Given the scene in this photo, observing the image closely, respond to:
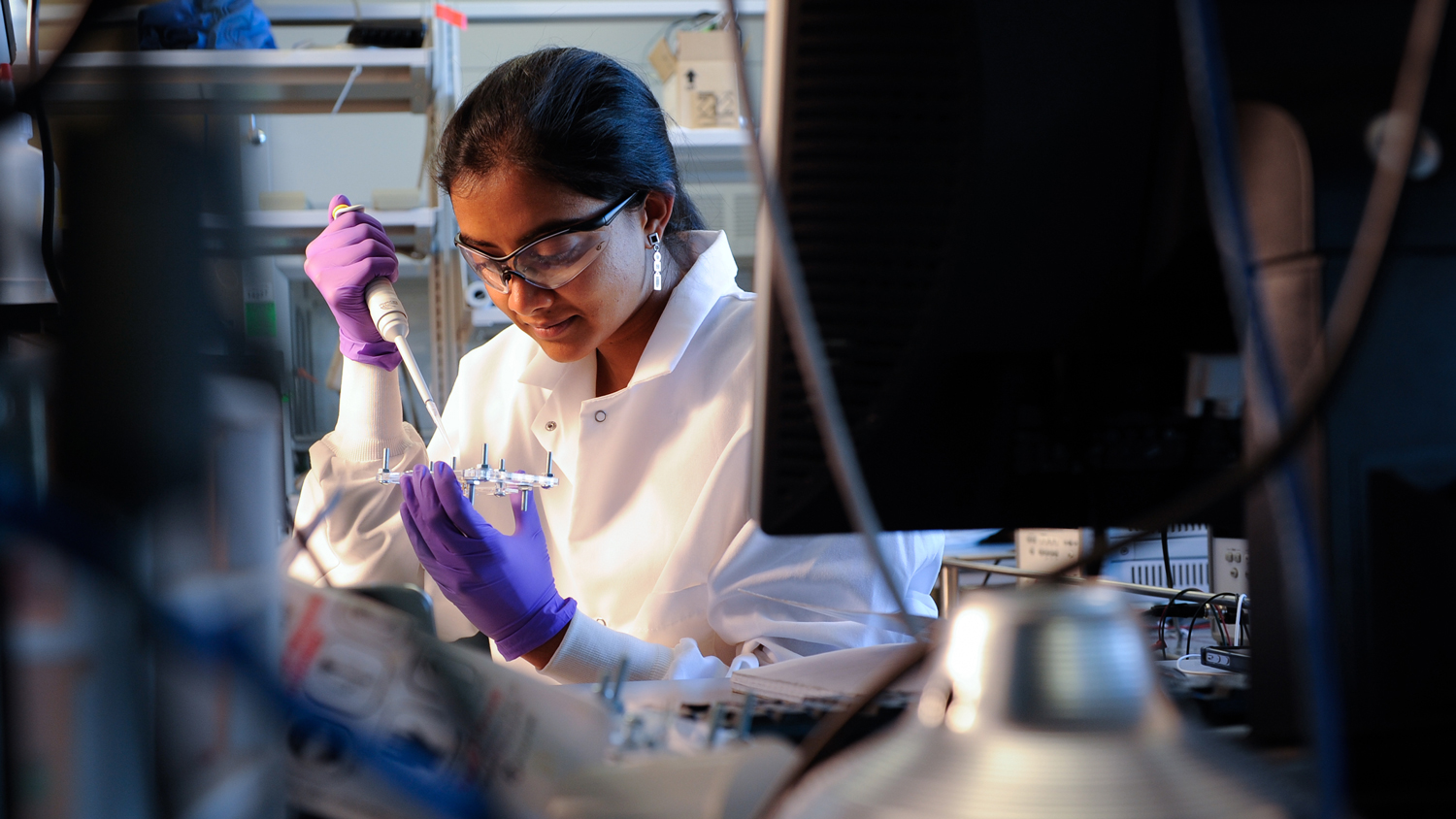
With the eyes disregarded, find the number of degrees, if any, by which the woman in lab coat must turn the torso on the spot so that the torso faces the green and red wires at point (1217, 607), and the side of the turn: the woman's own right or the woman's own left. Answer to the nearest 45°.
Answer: approximately 135° to the woman's own left

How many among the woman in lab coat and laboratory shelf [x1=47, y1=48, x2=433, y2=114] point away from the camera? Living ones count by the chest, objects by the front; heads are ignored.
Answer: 0

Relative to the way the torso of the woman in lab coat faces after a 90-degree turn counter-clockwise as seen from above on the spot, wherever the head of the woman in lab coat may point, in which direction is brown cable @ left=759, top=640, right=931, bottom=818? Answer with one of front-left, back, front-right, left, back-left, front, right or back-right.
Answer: front-right

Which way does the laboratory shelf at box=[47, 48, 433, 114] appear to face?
toward the camera

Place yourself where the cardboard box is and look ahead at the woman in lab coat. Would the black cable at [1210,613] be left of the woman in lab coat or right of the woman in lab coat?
left

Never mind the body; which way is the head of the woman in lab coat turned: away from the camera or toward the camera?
toward the camera

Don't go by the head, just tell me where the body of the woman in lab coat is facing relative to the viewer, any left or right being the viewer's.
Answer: facing the viewer and to the left of the viewer

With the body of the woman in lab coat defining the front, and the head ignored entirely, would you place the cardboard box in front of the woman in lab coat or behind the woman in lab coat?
behind
